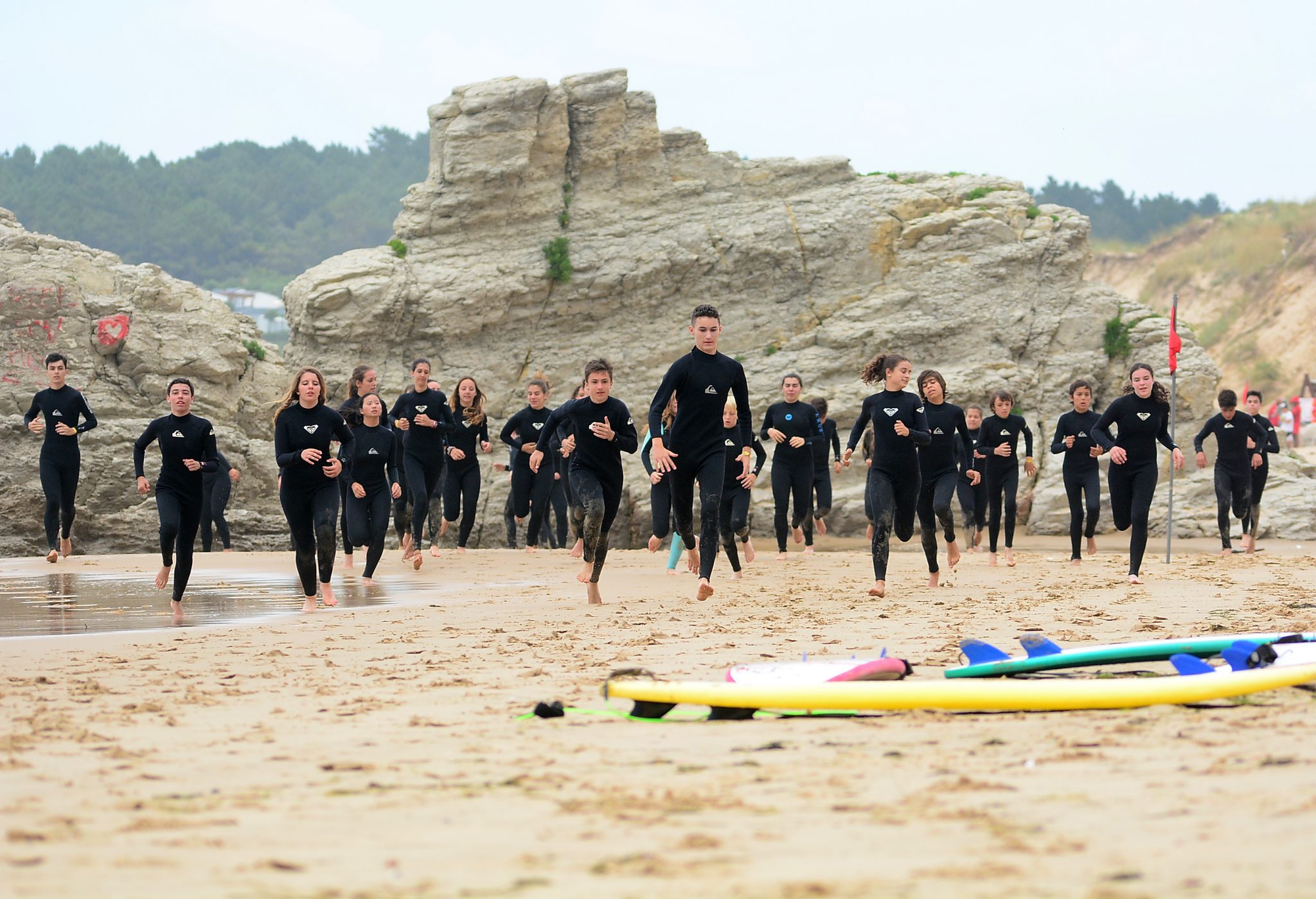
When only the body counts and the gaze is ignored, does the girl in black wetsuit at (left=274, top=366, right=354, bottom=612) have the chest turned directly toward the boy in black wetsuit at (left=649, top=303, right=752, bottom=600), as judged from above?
no

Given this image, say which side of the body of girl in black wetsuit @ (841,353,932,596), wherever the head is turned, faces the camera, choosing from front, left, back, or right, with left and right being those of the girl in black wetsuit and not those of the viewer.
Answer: front

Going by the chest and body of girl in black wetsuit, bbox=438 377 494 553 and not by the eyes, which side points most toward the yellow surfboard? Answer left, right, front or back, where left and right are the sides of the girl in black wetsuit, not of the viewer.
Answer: front

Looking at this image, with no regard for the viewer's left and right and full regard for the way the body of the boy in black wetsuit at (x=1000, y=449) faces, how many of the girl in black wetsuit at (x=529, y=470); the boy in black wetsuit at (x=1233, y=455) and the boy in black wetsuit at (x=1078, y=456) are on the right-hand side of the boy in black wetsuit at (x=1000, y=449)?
1

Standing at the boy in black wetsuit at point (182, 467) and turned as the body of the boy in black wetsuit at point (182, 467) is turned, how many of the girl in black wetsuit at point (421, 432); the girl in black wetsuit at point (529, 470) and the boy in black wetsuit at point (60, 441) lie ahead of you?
0

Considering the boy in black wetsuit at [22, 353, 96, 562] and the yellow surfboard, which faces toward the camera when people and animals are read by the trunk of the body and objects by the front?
the boy in black wetsuit

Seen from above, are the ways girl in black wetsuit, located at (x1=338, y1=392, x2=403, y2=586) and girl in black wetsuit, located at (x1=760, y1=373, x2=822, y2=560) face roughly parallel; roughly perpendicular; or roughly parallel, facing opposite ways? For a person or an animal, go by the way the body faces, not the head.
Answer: roughly parallel

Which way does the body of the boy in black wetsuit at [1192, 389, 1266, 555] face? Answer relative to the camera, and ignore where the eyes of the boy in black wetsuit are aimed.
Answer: toward the camera

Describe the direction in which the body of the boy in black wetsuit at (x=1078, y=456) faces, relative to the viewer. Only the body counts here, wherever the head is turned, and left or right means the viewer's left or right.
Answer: facing the viewer

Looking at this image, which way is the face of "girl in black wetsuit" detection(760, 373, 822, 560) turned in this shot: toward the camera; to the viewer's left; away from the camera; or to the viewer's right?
toward the camera

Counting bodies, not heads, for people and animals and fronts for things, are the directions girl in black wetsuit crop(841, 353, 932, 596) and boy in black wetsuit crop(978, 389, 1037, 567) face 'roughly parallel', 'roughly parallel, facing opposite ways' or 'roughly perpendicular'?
roughly parallel

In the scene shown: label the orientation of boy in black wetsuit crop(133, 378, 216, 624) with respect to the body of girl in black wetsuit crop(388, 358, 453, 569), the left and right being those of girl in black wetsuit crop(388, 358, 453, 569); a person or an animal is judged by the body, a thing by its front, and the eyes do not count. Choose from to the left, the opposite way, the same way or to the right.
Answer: the same way

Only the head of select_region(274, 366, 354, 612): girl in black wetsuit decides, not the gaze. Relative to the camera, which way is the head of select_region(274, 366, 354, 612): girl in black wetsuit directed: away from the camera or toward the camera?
toward the camera

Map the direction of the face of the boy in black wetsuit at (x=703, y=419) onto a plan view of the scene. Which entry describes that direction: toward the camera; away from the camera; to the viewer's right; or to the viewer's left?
toward the camera

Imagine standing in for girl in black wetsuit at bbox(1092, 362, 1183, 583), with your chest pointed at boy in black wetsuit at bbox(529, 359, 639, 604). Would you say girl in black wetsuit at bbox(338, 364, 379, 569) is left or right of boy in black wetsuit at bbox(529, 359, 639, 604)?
right

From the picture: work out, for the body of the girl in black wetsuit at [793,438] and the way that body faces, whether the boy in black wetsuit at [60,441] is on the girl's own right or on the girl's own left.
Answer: on the girl's own right
